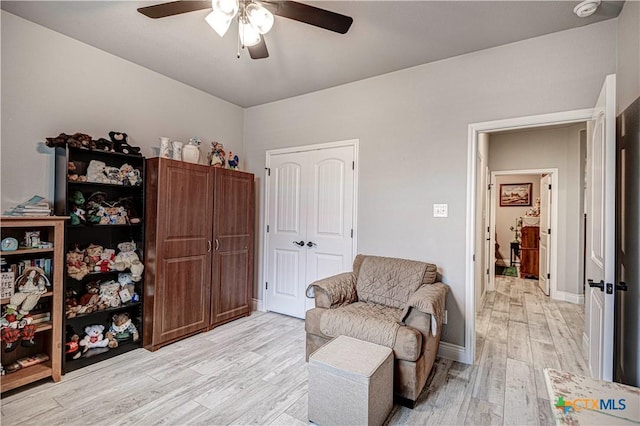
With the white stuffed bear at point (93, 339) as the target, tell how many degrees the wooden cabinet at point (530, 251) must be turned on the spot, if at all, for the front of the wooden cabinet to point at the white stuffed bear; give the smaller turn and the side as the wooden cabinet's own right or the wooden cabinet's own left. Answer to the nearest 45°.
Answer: approximately 45° to the wooden cabinet's own right

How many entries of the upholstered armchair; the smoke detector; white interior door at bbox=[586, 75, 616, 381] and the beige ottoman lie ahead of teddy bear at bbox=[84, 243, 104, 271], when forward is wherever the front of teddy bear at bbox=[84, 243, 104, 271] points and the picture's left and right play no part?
4

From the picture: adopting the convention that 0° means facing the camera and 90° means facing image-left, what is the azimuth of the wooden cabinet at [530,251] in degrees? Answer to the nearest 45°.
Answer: approximately 0°

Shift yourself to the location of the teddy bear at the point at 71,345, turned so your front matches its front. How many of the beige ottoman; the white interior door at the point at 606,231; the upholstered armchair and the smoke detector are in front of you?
4

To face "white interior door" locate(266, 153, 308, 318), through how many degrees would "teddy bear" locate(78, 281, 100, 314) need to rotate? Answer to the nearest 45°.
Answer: approximately 45° to its left

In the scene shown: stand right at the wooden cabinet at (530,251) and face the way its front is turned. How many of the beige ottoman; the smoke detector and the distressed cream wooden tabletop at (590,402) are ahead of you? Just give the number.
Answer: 3

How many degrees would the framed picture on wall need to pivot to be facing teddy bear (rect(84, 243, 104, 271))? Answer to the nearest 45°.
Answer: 0° — it already faces it

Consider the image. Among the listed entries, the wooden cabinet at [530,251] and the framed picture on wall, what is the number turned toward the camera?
2

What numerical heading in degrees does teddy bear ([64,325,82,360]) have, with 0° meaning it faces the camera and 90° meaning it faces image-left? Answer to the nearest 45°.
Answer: approximately 315°
